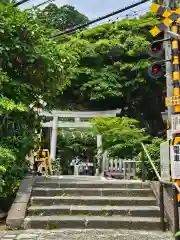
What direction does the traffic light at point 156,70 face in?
toward the camera

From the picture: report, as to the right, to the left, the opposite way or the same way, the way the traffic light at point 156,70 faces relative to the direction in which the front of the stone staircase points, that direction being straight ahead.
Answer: the same way

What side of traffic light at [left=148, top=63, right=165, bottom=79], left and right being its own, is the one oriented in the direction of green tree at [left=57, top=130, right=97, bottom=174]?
back

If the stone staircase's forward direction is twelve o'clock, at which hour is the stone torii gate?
The stone torii gate is roughly at 6 o'clock from the stone staircase.

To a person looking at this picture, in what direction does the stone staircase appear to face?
facing the viewer

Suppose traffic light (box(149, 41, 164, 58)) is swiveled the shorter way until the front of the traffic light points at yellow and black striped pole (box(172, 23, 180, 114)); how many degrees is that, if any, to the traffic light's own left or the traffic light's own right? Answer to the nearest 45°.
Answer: approximately 45° to the traffic light's own left

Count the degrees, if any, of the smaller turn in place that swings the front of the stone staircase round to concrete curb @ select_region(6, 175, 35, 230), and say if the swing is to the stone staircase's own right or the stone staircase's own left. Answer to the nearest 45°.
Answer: approximately 90° to the stone staircase's own right

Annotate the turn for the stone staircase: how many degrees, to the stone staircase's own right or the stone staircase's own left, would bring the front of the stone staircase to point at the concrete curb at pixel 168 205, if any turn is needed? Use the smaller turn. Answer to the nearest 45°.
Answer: approximately 90° to the stone staircase's own left

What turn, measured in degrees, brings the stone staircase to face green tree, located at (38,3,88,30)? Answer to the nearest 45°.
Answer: approximately 180°

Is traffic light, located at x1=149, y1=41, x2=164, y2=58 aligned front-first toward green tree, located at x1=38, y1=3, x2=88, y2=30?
no

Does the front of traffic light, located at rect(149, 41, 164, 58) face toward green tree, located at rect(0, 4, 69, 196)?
no

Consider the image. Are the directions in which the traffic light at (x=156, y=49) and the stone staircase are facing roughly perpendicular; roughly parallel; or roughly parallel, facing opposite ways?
roughly parallel

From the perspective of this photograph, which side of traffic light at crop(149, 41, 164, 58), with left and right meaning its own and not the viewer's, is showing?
front

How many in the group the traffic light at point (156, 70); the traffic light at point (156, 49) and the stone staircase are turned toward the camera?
3

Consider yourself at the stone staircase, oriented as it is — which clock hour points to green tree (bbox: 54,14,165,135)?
The green tree is roughly at 6 o'clock from the stone staircase.

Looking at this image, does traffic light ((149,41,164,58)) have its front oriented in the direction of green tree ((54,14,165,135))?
no
